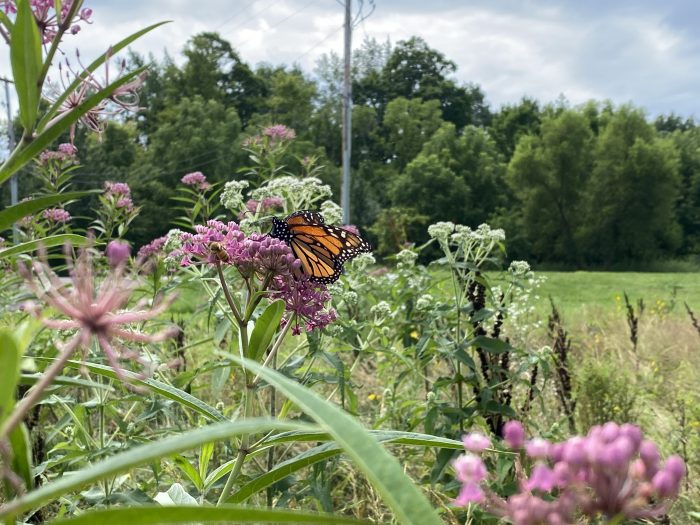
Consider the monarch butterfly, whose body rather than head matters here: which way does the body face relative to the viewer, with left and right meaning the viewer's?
facing to the left of the viewer

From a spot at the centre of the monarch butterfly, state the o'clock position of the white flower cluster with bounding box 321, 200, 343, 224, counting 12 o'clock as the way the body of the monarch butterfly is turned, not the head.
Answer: The white flower cluster is roughly at 3 o'clock from the monarch butterfly.

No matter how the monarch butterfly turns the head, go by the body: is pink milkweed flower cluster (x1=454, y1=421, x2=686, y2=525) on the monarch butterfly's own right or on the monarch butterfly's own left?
on the monarch butterfly's own left

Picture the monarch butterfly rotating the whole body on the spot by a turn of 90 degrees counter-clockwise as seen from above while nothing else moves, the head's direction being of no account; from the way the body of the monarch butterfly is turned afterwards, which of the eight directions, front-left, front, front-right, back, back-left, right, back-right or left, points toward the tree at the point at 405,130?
back

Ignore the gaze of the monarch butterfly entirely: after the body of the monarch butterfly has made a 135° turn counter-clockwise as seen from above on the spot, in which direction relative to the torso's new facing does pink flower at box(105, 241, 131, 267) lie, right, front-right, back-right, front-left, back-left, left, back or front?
back-right

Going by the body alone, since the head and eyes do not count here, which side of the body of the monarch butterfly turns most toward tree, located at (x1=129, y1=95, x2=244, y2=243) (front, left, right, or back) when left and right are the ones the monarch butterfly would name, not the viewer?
right

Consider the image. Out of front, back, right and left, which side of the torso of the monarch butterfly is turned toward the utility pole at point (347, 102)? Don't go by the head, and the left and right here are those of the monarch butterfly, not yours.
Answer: right

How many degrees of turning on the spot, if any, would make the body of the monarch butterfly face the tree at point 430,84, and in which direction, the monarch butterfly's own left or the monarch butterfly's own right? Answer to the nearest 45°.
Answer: approximately 90° to the monarch butterfly's own right

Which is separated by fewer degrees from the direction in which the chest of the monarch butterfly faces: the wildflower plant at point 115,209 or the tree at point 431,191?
the wildflower plant

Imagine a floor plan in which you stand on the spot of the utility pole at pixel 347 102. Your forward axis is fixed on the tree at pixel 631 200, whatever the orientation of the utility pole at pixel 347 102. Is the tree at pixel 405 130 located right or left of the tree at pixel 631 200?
left
